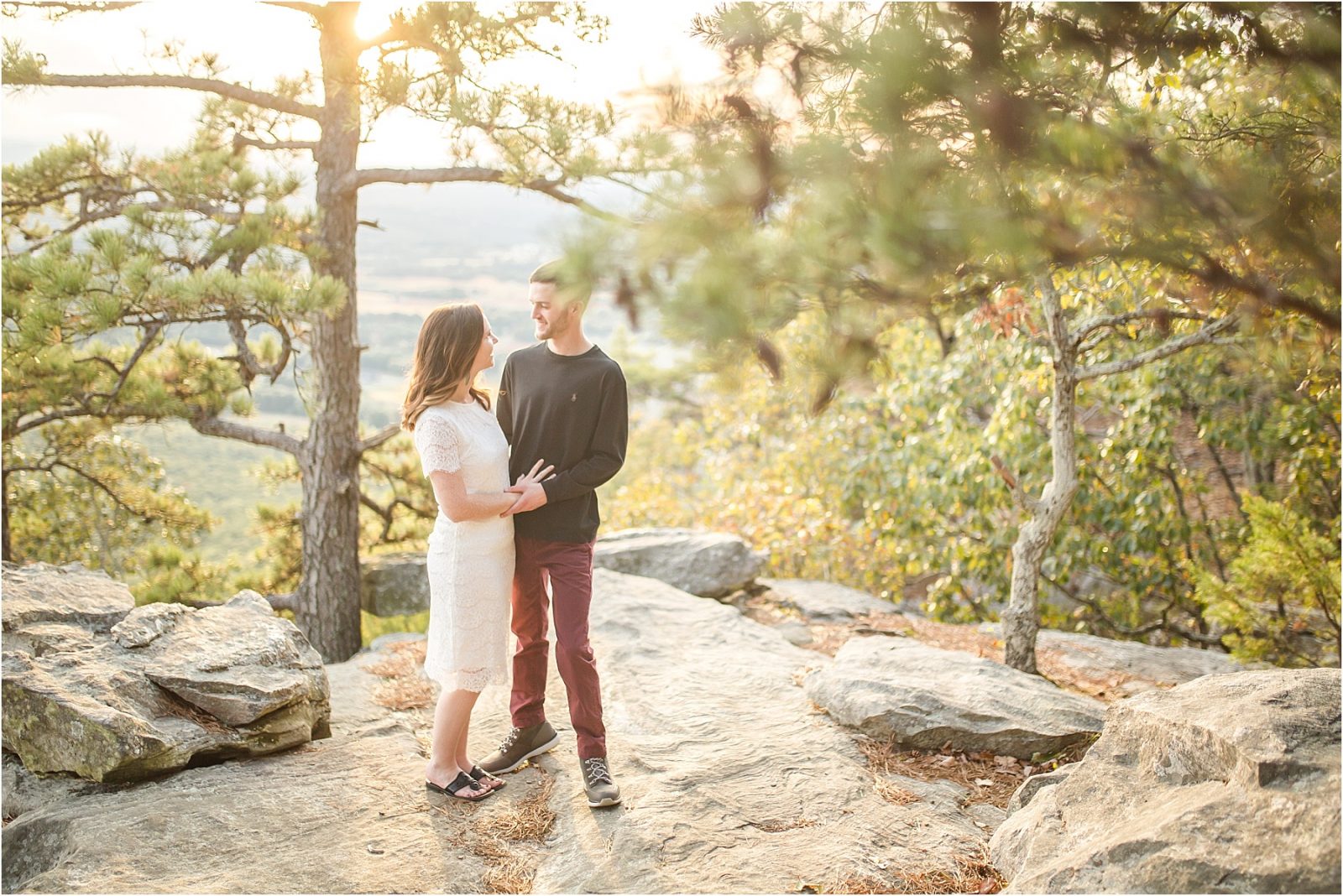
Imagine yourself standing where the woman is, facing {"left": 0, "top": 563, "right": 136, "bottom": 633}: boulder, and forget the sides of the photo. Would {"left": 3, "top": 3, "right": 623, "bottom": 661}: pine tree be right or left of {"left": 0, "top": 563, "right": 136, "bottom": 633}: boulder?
right

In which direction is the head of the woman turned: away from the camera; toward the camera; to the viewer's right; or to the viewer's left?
to the viewer's right

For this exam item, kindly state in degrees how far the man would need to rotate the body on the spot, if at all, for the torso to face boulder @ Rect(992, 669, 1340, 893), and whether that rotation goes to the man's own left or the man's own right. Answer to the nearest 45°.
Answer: approximately 90° to the man's own left

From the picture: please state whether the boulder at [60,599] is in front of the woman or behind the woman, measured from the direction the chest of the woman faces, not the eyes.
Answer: behind

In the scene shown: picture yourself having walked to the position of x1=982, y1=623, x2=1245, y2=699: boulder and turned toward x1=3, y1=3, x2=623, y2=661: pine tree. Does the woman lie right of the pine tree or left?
left

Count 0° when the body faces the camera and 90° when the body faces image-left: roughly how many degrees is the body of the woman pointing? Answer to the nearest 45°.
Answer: approximately 270°

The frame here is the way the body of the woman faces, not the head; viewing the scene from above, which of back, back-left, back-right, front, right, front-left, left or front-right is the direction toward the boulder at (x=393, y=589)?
left

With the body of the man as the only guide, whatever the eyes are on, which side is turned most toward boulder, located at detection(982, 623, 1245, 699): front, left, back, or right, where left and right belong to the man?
back

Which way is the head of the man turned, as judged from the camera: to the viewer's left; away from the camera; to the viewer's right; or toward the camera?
to the viewer's left

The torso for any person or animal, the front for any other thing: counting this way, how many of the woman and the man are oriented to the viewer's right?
1
